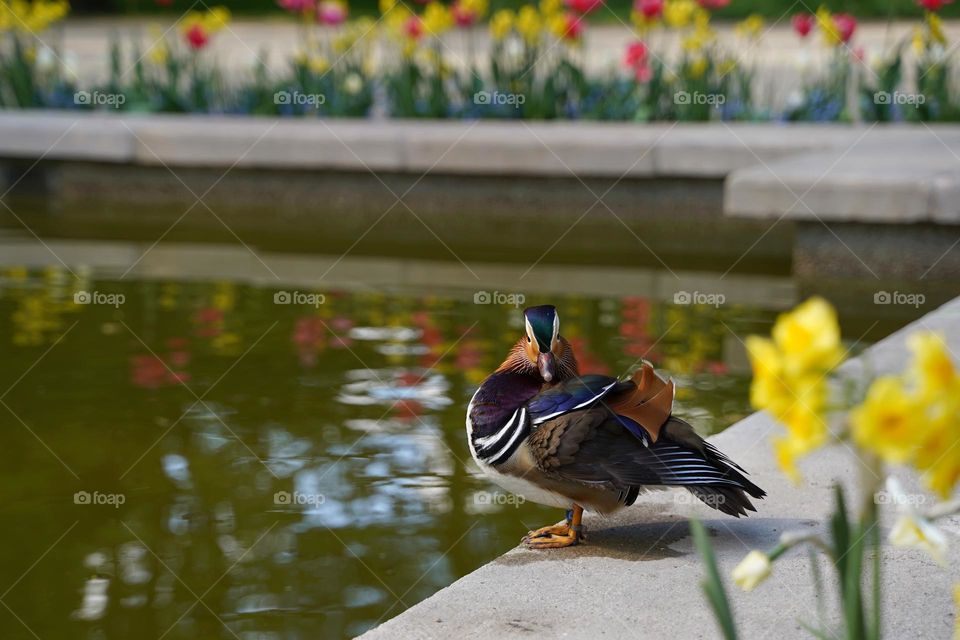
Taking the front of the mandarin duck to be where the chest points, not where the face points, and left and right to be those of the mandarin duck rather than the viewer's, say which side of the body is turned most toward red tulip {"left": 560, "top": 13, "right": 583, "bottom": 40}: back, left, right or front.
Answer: right

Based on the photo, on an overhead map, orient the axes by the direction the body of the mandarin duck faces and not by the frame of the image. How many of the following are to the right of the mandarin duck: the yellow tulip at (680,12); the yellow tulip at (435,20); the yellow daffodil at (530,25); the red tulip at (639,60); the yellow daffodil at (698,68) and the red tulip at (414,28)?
6

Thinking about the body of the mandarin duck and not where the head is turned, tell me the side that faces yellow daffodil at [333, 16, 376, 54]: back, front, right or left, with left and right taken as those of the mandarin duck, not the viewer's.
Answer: right

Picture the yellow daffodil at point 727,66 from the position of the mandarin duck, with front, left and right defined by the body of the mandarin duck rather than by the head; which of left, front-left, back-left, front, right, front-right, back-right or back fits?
right

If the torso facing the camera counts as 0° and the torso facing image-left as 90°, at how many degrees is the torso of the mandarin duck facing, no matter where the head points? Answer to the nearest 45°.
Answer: approximately 90°

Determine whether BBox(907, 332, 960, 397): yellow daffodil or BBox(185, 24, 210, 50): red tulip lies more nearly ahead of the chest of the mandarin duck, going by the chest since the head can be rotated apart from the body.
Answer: the red tulip

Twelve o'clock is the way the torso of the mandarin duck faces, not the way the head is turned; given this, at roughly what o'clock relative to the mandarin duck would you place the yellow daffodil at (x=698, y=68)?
The yellow daffodil is roughly at 3 o'clock from the mandarin duck.

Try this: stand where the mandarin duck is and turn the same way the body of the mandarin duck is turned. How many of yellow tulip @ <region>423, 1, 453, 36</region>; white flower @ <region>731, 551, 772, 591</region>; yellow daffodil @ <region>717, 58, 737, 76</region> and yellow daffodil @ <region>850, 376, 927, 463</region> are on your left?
2

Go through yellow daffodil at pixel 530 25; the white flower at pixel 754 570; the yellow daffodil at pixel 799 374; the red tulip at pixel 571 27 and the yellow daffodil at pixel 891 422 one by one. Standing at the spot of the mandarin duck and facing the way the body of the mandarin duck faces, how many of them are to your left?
3

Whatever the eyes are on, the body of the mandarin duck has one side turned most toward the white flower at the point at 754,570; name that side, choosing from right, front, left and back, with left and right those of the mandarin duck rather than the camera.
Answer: left

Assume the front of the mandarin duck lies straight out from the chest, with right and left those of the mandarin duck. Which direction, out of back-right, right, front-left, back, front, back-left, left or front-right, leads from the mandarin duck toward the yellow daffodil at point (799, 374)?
left

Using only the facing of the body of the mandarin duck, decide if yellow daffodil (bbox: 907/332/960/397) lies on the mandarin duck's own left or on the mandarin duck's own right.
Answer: on the mandarin duck's own left

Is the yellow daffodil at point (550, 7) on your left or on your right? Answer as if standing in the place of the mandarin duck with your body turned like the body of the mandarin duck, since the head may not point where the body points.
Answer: on your right

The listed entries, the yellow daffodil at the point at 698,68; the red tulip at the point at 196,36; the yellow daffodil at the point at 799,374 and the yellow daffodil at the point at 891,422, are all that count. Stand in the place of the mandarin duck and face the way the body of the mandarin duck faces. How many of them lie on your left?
2

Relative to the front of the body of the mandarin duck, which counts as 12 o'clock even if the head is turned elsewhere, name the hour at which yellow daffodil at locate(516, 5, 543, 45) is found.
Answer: The yellow daffodil is roughly at 3 o'clock from the mandarin duck.

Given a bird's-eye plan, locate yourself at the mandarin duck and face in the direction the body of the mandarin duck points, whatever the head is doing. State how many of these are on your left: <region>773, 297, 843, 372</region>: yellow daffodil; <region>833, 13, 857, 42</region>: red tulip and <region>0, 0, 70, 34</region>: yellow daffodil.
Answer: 1

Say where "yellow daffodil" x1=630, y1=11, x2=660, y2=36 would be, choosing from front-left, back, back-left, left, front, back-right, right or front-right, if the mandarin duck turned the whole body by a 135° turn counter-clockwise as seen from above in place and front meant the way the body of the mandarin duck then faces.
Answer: back-left

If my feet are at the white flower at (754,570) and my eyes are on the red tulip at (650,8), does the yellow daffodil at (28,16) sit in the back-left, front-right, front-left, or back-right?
front-left
